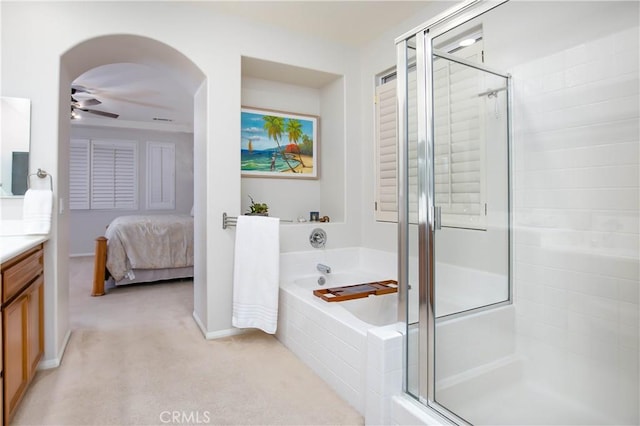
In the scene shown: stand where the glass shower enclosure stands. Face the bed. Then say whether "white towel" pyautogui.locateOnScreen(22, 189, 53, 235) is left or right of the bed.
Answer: left

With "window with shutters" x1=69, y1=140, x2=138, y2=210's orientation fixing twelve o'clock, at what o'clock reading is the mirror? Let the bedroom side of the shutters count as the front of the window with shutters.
The mirror is roughly at 12 o'clock from the window with shutters.

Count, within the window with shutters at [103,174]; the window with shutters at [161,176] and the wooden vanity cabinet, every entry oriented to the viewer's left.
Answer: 0

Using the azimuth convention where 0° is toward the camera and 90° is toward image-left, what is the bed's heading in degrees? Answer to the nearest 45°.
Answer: approximately 90°

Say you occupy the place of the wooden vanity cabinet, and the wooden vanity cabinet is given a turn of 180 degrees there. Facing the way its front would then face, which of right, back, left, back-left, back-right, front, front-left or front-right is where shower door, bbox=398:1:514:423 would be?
back-left

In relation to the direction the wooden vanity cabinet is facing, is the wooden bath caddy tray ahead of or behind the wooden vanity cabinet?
ahead

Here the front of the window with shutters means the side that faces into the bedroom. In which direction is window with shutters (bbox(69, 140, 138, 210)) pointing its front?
toward the camera

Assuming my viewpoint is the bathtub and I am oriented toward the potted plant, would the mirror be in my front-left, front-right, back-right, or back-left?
front-left

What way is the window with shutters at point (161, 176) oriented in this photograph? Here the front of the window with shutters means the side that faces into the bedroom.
toward the camera

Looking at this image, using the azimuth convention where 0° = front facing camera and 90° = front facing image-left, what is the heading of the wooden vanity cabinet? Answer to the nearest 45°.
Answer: approximately 270°

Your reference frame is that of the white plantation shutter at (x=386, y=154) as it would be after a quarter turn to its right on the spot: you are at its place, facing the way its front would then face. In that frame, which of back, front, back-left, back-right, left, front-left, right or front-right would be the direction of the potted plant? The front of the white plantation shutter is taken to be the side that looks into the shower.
front-left

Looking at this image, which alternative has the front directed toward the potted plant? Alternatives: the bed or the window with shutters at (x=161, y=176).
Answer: the window with shutters

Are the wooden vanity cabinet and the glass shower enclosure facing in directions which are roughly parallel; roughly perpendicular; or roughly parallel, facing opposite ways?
roughly parallel, facing opposite ways

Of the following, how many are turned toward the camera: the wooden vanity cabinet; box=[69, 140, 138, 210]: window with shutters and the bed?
1

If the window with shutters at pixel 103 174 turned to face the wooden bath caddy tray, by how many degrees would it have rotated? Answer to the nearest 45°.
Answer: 0° — it already faces it

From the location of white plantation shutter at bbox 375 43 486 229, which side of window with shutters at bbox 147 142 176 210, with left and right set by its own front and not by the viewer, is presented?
front

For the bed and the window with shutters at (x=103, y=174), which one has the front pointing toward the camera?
the window with shutters

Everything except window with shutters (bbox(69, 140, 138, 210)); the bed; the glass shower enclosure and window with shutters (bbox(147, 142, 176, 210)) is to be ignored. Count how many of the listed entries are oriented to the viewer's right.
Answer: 0
